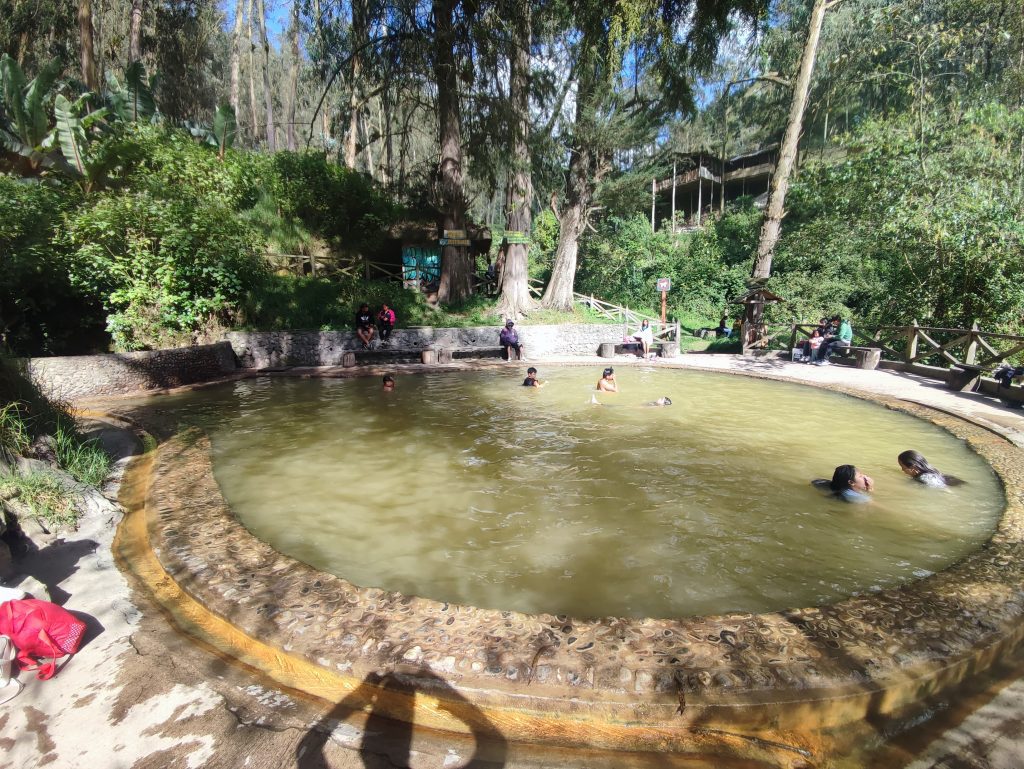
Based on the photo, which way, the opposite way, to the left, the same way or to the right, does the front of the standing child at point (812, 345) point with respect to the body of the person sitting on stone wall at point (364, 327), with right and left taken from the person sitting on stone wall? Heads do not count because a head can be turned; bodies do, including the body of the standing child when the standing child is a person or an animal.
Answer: to the right

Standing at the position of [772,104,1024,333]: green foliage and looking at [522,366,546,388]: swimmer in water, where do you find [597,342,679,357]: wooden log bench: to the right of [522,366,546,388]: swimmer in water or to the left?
right

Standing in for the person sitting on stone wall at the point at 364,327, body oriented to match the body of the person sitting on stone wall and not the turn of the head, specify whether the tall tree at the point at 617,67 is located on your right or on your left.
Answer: on your left

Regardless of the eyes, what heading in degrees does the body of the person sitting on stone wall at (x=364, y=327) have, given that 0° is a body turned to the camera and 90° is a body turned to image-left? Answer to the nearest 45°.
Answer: approximately 0°

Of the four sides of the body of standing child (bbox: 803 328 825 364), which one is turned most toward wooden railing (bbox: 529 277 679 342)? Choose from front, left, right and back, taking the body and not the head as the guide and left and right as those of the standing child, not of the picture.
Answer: right

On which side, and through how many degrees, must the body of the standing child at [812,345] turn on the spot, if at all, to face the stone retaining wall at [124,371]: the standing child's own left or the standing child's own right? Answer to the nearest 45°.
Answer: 0° — they already face it

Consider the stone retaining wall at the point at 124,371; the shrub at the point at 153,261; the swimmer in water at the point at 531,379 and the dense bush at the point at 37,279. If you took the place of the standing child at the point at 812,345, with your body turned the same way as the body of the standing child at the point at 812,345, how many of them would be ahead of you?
4
